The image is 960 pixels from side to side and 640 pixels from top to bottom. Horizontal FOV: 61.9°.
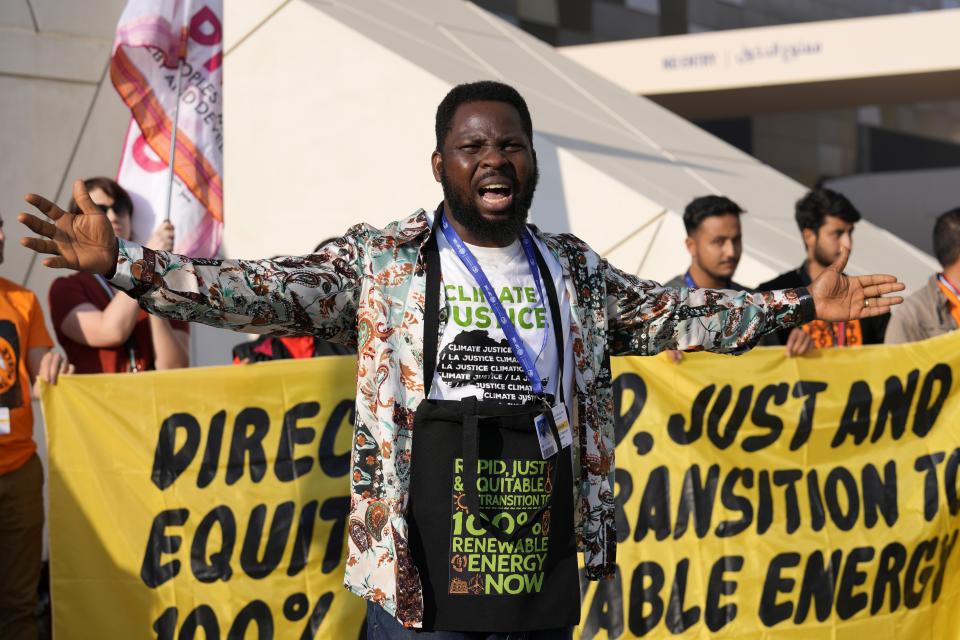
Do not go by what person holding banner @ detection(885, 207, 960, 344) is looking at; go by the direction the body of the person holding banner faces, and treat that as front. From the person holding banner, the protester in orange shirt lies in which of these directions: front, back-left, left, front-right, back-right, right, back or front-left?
right

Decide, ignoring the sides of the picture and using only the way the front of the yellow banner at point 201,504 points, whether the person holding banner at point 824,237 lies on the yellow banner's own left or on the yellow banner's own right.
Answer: on the yellow banner's own left

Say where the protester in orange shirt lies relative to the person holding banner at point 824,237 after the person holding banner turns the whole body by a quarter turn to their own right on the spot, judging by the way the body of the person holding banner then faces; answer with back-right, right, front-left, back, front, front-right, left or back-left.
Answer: front

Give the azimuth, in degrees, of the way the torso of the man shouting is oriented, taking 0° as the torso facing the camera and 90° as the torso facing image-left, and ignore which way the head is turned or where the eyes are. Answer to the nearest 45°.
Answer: approximately 0°

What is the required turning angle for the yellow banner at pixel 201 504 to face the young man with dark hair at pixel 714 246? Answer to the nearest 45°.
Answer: approximately 90° to its left
